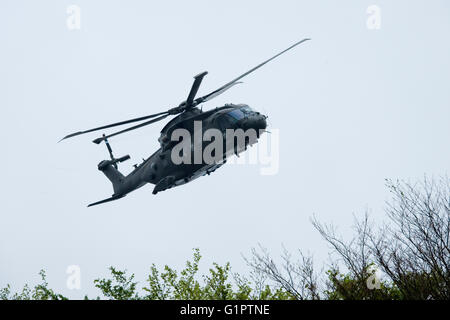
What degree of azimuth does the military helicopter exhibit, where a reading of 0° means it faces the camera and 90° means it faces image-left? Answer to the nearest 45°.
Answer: approximately 315°
